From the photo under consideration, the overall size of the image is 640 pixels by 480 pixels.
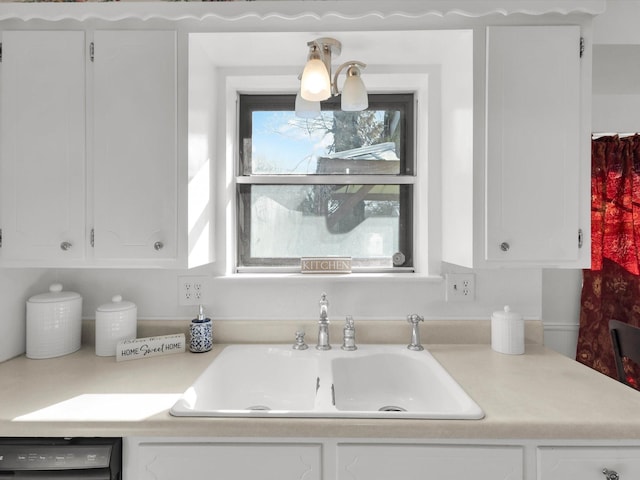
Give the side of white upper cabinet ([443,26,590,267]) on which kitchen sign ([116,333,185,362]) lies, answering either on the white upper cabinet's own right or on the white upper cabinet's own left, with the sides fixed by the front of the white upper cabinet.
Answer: on the white upper cabinet's own right

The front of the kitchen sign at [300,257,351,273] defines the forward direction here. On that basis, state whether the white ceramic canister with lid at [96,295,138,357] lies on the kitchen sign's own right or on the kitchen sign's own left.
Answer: on the kitchen sign's own right

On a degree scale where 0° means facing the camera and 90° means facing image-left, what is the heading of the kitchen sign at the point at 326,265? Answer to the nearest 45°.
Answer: approximately 0°

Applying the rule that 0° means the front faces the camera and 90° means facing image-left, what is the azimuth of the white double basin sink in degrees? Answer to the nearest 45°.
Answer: approximately 0°
